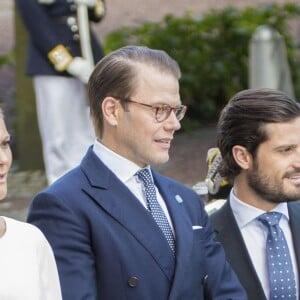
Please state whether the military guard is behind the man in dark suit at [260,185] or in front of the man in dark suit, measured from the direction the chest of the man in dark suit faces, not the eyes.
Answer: behind

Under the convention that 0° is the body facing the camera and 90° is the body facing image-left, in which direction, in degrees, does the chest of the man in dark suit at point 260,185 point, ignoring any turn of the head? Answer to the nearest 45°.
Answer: approximately 315°

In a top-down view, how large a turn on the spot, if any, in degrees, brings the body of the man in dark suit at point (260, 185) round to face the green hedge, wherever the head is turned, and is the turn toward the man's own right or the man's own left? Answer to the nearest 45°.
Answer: approximately 135° to the man's own left

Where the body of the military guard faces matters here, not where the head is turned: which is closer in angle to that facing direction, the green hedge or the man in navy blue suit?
the man in navy blue suit

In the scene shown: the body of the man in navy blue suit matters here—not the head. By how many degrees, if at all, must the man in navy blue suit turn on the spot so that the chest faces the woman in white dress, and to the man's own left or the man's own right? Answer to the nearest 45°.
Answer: approximately 90° to the man's own right

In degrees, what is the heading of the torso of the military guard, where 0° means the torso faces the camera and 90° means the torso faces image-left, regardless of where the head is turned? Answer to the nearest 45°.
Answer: approximately 315°

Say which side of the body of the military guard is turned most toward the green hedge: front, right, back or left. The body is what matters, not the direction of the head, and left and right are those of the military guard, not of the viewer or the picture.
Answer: left
